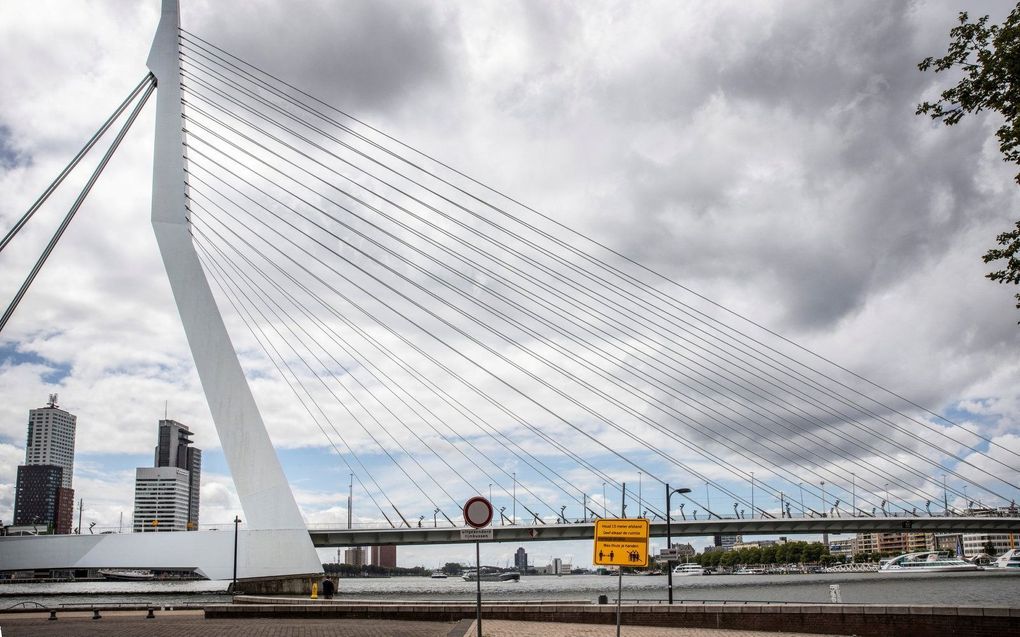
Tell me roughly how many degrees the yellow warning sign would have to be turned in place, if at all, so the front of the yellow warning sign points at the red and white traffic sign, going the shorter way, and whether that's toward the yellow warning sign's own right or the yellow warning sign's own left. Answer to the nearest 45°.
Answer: approximately 90° to the yellow warning sign's own right

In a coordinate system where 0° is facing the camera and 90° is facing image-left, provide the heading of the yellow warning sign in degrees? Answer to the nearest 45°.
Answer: approximately 0°

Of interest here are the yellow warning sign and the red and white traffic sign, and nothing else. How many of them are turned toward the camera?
2

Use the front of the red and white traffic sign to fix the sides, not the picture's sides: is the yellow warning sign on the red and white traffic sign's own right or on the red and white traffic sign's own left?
on the red and white traffic sign's own left
